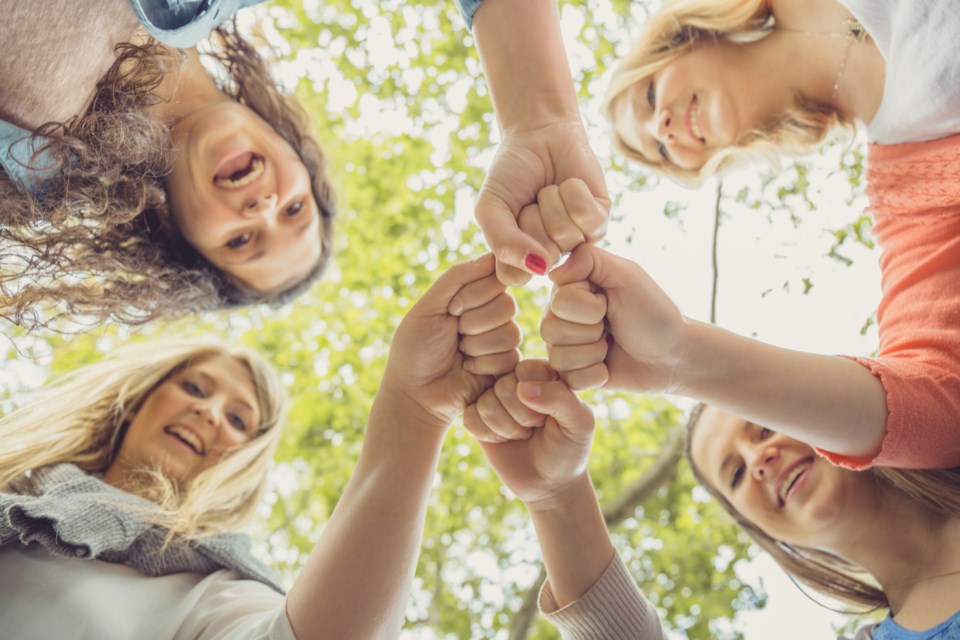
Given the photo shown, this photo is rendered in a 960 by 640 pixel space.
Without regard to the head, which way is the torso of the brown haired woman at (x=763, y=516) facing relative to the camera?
toward the camera

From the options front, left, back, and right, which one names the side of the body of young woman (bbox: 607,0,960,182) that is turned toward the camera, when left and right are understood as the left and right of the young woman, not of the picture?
front

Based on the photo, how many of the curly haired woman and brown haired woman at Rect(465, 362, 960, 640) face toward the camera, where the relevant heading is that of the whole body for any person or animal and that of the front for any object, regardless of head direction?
2

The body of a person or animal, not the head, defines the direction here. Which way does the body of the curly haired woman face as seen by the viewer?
toward the camera

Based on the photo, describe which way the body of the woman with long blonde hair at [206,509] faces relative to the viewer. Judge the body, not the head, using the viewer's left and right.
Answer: facing the viewer

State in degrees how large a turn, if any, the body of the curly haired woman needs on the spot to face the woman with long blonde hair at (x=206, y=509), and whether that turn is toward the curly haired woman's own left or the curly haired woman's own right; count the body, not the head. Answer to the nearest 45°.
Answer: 0° — they already face them

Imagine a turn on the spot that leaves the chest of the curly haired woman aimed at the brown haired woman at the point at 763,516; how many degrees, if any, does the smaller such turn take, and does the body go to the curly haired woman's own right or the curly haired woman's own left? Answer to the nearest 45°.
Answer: approximately 45° to the curly haired woman's own left

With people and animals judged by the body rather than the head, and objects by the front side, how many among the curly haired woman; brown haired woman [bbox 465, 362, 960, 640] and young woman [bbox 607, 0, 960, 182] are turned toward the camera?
3

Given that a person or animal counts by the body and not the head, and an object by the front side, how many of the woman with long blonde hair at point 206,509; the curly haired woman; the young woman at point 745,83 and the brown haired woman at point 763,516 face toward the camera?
4

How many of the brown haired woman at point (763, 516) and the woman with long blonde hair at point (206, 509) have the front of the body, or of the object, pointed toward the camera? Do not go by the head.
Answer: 2
